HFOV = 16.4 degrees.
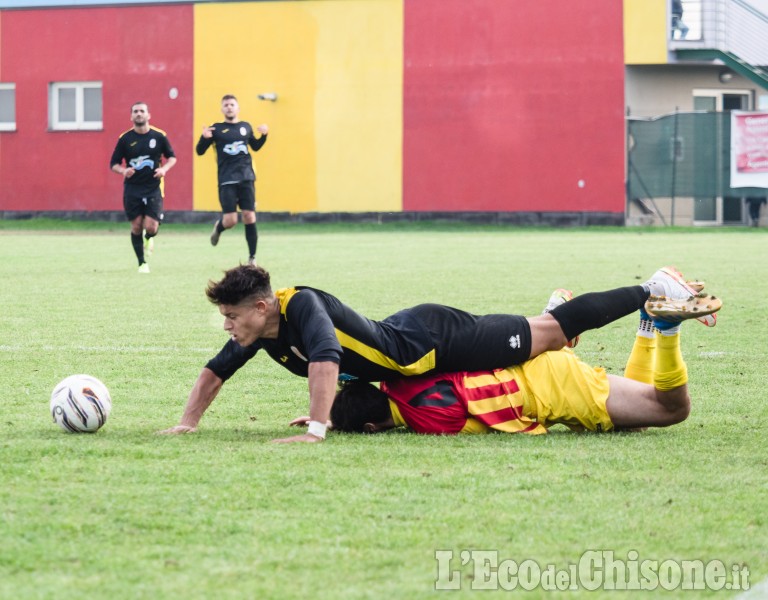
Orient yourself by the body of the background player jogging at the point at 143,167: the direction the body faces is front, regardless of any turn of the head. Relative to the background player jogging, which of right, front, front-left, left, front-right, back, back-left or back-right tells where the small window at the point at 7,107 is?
back

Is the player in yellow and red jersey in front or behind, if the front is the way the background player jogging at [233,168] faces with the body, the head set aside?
in front

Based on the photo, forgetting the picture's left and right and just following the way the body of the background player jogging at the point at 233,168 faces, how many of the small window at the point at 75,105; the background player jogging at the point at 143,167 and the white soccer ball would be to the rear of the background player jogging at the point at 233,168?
1

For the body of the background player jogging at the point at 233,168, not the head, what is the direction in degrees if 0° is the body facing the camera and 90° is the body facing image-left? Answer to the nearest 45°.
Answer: approximately 0°

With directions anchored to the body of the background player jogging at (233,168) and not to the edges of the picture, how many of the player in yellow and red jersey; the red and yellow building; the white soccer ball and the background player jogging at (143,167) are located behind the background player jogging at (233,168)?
1

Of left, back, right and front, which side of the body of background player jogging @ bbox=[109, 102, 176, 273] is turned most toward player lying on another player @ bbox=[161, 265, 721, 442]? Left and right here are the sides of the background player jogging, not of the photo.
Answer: front

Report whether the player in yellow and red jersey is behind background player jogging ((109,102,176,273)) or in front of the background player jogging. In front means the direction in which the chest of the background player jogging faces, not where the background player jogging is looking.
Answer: in front

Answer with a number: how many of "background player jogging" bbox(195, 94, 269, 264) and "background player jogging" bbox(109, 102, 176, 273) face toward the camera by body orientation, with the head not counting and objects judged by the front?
2
